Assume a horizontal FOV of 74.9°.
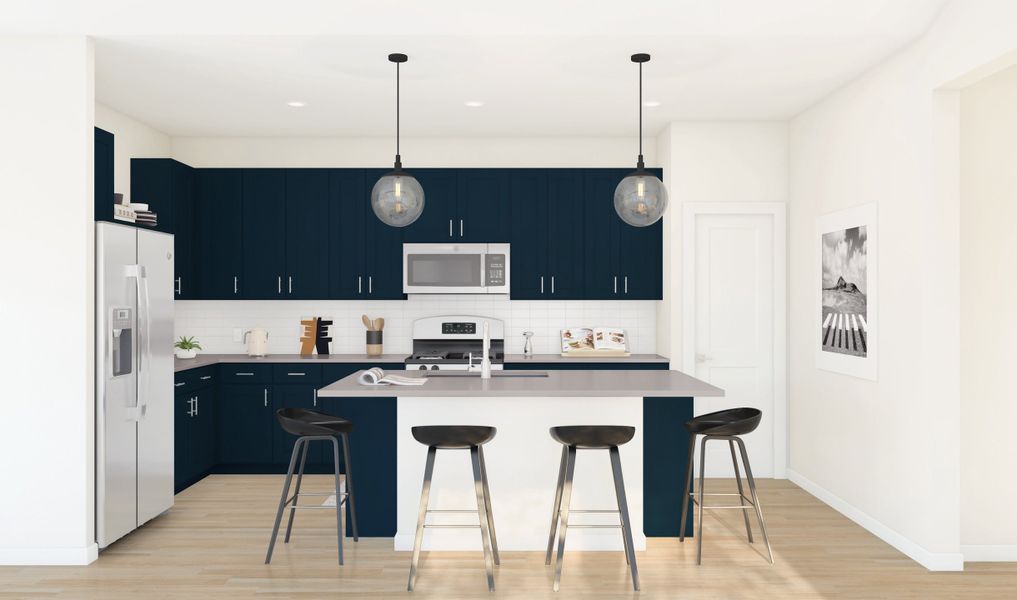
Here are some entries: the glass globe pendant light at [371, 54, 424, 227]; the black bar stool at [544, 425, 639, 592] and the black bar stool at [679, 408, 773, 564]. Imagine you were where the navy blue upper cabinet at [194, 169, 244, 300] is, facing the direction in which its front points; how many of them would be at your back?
0

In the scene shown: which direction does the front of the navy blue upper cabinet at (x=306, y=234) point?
toward the camera

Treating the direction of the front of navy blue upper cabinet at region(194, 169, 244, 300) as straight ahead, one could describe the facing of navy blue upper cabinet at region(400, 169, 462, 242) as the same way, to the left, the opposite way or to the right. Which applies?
the same way

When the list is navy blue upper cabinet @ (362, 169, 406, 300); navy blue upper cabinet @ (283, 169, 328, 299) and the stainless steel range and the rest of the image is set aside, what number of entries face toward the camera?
3

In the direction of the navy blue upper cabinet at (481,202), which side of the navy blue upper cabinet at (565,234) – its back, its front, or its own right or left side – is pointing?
right

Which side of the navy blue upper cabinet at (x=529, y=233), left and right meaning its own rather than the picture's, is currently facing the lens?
front

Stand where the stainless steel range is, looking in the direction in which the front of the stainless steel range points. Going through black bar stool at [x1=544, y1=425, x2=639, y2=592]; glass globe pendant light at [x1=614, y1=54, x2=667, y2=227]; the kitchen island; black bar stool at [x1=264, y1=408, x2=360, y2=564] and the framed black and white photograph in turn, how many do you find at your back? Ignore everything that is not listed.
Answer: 0

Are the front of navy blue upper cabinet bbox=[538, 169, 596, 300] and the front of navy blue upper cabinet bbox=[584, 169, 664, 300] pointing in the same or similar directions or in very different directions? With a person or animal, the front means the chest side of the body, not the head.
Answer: same or similar directions

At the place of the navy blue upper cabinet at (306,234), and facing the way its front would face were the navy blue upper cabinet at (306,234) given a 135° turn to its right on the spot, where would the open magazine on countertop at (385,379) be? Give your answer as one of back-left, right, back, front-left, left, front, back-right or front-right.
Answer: back-left

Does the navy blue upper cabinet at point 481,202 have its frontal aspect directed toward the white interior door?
no

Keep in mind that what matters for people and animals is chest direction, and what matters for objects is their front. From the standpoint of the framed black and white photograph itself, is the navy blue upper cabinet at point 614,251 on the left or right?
on its right

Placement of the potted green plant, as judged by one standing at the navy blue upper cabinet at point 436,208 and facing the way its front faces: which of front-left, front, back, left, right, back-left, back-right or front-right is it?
right

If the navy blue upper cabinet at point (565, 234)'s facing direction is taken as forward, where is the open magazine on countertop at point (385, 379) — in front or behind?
in front

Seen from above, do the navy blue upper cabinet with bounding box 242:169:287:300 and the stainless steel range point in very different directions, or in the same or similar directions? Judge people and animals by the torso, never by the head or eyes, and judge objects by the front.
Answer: same or similar directions

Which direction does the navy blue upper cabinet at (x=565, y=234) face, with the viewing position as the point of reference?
facing the viewer

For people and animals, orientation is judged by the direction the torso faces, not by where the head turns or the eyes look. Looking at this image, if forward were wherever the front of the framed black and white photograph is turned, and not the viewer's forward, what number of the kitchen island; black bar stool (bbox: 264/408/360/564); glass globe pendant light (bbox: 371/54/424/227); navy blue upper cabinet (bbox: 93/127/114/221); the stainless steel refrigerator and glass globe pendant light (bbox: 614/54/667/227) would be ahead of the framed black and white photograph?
6

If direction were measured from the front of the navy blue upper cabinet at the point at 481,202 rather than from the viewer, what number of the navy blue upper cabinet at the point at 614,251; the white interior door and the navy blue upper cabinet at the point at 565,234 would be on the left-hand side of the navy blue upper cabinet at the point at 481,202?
3

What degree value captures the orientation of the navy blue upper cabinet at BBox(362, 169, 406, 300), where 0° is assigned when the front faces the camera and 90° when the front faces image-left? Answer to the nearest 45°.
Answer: approximately 0°

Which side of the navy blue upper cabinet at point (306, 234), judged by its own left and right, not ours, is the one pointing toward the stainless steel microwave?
left

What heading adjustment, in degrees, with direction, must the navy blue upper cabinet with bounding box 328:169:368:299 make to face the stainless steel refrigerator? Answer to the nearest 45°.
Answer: approximately 45° to its right
